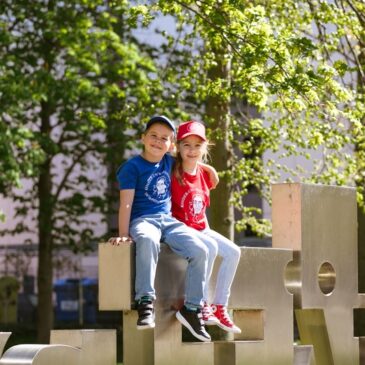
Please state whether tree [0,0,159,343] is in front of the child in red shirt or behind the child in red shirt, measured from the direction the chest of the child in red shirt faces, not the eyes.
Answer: behind

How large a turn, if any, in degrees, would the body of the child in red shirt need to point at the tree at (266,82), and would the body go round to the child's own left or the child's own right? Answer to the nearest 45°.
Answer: approximately 135° to the child's own left

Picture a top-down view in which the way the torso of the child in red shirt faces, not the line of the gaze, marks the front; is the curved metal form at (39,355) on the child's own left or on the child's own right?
on the child's own right

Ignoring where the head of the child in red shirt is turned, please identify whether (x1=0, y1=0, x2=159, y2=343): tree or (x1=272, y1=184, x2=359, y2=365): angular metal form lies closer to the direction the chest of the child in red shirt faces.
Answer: the angular metal form

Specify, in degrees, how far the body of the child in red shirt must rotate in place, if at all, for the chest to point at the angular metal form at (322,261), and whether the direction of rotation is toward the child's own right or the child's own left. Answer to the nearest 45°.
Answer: approximately 90° to the child's own left

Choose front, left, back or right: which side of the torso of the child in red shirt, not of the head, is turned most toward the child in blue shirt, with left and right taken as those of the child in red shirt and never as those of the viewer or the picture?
right

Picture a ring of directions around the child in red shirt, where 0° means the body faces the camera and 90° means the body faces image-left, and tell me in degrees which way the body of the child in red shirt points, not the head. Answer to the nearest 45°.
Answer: approximately 315°
